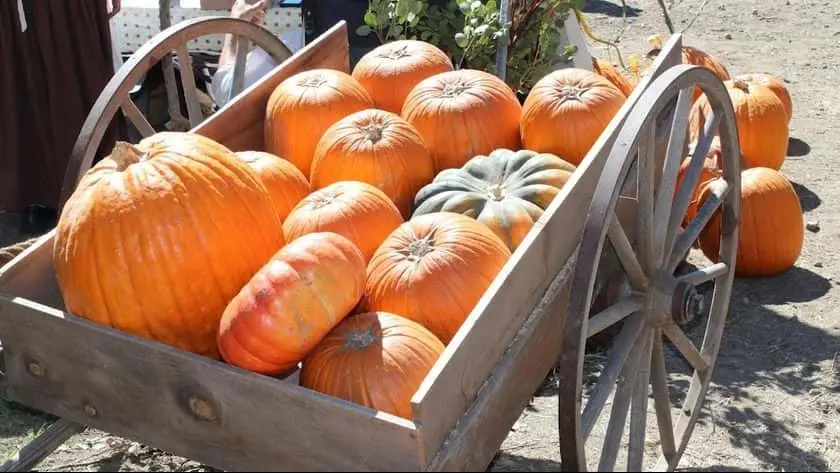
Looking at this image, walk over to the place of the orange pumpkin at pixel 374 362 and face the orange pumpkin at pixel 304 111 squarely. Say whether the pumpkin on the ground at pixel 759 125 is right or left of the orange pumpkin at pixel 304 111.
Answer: right

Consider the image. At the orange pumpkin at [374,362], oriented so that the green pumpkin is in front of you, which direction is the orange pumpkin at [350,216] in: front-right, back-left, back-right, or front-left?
front-left

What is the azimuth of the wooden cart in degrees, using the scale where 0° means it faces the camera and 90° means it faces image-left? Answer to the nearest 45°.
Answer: approximately 45°

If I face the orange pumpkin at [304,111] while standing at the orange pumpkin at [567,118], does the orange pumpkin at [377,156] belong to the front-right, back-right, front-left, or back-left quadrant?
front-left
